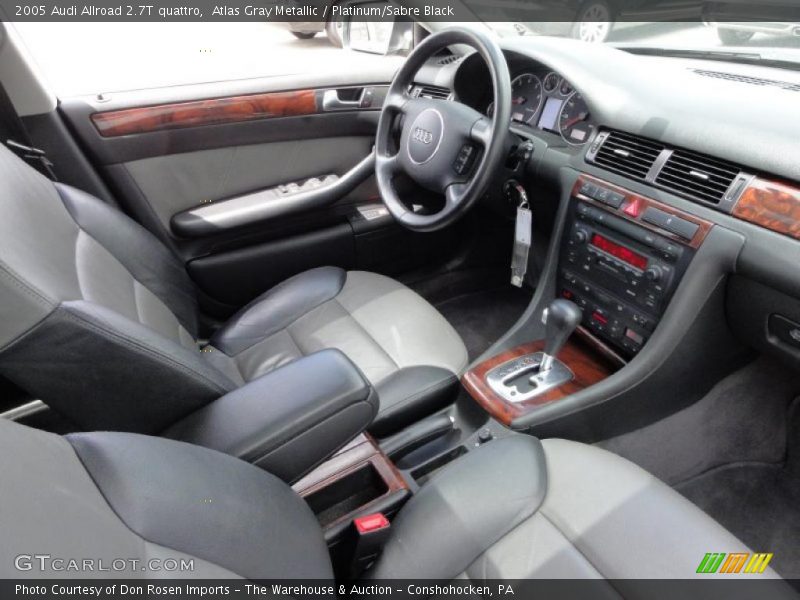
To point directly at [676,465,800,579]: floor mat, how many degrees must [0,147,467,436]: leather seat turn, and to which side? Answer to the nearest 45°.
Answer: approximately 45° to its right

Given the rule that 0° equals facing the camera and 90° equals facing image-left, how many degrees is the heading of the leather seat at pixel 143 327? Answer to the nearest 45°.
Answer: approximately 225°
